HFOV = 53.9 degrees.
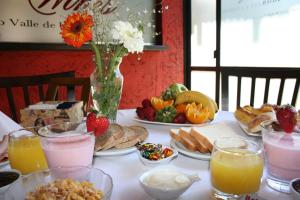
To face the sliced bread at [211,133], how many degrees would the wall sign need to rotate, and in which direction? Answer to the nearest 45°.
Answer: approximately 45° to its left

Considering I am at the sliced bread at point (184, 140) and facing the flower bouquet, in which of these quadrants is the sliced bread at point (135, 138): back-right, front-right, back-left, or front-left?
front-left

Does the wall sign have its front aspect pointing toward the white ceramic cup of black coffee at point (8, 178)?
yes

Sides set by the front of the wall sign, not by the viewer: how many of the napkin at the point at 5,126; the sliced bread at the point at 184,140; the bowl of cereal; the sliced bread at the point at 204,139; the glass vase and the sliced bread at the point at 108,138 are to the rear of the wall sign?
0

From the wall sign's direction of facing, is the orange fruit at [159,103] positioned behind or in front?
in front

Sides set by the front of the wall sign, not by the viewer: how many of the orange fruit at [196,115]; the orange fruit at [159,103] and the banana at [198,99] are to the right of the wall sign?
0

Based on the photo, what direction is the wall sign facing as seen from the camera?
toward the camera

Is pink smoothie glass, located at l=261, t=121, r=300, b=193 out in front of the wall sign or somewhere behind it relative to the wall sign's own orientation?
in front

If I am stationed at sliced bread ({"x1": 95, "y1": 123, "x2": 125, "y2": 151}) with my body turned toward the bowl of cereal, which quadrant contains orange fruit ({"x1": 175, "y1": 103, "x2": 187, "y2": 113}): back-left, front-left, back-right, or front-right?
back-left

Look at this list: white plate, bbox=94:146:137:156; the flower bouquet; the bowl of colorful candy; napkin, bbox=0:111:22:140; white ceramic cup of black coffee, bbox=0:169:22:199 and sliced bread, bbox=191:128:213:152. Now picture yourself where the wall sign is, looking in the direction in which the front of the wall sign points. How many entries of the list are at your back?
0

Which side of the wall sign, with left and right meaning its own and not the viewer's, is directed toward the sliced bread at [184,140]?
front

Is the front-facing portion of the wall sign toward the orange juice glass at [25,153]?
yes

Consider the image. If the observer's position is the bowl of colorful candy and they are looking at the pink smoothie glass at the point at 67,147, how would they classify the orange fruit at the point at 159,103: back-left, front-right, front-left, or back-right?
back-right

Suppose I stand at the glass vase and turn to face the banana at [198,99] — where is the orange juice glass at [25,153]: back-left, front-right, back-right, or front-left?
back-right

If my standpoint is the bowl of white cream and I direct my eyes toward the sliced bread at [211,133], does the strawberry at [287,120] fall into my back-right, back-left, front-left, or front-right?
front-right

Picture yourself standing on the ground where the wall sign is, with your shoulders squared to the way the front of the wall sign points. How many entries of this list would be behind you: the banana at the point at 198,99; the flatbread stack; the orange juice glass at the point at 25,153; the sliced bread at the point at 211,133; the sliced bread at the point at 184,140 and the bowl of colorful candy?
0

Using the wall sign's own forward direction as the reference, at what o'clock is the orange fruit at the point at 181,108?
The orange fruit is roughly at 11 o'clock from the wall sign.

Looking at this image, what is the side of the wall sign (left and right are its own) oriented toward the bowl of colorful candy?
front
